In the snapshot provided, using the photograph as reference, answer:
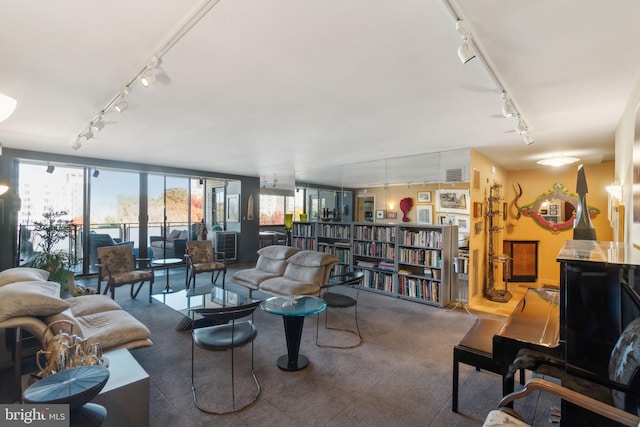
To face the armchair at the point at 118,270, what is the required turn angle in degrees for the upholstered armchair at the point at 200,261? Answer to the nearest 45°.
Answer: approximately 90° to its right

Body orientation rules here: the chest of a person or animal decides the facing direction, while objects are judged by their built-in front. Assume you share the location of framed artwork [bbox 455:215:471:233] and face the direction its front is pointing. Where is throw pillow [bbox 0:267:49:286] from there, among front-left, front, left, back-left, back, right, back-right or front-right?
front-right

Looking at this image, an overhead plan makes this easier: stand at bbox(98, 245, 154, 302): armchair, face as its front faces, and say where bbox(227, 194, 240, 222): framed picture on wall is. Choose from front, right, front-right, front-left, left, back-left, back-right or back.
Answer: left

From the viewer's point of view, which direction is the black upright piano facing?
to the viewer's left

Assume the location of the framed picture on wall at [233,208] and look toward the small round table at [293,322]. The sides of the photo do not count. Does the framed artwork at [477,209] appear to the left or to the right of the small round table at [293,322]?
left

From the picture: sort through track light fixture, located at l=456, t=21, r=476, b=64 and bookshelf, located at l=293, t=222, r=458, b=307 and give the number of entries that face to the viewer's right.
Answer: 1

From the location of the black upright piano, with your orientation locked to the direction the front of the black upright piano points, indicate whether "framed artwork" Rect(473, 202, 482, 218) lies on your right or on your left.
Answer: on your right

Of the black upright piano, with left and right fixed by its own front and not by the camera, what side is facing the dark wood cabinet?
right

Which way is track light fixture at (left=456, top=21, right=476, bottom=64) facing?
to the viewer's right

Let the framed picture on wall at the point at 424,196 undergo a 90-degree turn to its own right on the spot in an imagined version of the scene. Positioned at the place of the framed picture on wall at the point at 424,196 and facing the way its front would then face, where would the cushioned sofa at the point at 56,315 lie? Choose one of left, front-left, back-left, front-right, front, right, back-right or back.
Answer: front-left

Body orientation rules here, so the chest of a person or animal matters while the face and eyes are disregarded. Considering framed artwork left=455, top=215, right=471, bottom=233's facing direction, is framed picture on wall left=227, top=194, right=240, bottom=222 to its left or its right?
on its right

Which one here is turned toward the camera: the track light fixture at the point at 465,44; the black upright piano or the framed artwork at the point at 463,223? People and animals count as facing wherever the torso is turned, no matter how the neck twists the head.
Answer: the framed artwork

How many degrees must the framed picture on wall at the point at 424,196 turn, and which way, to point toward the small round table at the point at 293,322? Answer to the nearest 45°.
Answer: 0° — it already faces it

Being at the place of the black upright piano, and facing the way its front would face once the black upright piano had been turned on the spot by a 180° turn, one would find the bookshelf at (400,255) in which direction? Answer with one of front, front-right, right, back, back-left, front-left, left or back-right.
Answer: back-left
